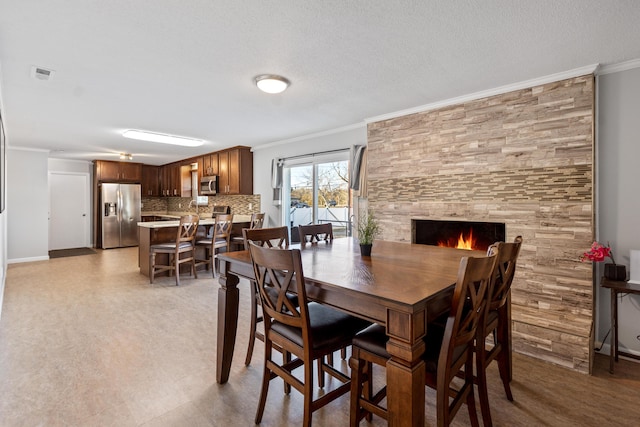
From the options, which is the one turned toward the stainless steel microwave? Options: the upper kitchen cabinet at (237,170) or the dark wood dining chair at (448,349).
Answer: the dark wood dining chair

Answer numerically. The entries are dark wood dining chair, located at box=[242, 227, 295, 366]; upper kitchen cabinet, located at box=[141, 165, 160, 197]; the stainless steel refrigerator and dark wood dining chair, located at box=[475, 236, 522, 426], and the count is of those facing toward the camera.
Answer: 2

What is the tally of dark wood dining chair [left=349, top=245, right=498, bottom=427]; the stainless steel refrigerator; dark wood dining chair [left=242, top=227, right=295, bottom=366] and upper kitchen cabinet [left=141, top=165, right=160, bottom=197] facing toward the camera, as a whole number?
2

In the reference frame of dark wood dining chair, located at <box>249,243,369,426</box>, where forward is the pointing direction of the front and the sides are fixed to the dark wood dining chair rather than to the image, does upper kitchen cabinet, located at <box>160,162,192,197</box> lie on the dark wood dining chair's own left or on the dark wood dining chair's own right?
on the dark wood dining chair's own left

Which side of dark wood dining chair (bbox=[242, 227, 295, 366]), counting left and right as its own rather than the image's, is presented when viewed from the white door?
left

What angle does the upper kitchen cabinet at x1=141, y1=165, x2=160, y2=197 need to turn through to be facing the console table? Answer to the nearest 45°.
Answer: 0° — it already faces it

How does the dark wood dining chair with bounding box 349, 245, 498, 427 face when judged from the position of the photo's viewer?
facing away from the viewer and to the left of the viewer
